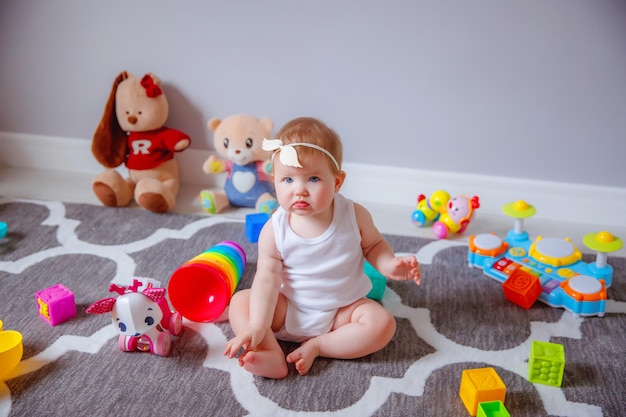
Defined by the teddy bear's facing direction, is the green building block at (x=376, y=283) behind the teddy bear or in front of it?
in front

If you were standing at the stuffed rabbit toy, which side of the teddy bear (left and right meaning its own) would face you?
right

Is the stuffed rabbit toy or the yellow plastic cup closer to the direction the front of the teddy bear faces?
the yellow plastic cup

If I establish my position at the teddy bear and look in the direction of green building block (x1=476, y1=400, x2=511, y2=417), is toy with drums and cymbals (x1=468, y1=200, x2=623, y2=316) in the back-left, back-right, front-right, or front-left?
front-left

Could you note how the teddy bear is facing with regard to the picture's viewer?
facing the viewer

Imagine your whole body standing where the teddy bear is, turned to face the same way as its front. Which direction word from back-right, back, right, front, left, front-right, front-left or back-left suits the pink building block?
front-right

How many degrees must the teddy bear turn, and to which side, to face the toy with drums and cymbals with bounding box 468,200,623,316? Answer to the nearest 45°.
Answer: approximately 45° to its left

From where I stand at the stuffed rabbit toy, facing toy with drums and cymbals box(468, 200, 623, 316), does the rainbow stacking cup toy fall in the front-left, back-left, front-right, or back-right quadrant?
front-right

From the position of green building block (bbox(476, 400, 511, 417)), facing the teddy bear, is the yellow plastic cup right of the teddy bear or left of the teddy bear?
left
